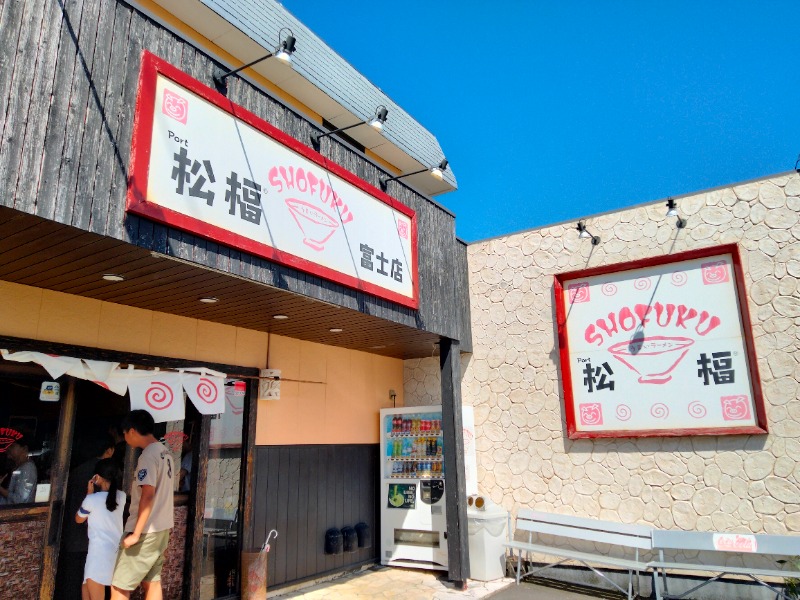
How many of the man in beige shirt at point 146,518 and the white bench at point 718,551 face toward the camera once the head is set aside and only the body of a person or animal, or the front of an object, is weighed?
1

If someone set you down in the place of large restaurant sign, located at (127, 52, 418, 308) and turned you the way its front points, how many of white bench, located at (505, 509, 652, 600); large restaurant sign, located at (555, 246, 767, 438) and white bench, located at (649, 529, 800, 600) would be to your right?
0

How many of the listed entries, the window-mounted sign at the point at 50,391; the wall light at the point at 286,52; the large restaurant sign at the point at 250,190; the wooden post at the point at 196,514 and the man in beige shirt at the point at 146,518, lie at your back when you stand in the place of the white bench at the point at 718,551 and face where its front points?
0

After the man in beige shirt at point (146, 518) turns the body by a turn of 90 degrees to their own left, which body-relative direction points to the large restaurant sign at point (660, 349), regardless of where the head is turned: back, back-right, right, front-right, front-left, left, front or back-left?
back-left

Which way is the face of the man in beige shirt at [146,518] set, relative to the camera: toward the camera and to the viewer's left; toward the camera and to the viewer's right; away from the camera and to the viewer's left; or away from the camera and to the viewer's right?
away from the camera and to the viewer's left

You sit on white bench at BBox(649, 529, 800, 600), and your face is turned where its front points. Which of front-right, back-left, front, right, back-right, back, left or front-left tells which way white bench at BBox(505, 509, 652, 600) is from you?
right

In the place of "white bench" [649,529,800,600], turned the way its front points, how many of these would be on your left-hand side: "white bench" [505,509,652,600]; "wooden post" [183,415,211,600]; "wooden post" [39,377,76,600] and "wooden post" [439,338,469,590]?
0

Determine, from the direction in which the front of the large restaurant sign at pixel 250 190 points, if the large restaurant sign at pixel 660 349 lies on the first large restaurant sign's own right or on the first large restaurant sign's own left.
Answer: on the first large restaurant sign's own left

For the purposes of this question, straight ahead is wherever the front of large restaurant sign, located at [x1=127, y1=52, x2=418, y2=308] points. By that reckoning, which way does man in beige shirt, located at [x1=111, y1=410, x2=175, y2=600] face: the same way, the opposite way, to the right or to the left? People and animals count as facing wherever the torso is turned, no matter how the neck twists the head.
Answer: the opposite way

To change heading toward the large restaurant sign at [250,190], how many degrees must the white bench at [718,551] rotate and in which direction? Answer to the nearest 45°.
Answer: approximately 45° to its right

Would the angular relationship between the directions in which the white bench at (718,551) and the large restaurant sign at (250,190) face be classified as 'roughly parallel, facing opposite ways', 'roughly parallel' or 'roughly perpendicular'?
roughly perpendicular

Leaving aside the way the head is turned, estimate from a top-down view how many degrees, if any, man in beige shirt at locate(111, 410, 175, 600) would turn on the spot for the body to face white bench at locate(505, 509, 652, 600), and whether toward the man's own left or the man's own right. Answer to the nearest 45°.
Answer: approximately 135° to the man's own right

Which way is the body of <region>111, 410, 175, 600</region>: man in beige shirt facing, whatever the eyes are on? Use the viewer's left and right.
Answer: facing away from the viewer and to the left of the viewer

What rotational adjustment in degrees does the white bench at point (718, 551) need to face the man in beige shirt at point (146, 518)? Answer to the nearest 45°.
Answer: approximately 45° to its right

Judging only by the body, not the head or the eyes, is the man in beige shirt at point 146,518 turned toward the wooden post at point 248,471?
no

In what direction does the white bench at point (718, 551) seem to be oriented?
toward the camera

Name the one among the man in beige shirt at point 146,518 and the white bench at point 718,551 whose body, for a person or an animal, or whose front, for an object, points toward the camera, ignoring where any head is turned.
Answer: the white bench

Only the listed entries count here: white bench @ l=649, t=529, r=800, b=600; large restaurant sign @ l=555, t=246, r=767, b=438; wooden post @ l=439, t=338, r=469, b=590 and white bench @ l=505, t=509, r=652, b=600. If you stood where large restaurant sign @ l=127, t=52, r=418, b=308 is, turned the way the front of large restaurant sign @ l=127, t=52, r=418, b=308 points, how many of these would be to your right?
0
